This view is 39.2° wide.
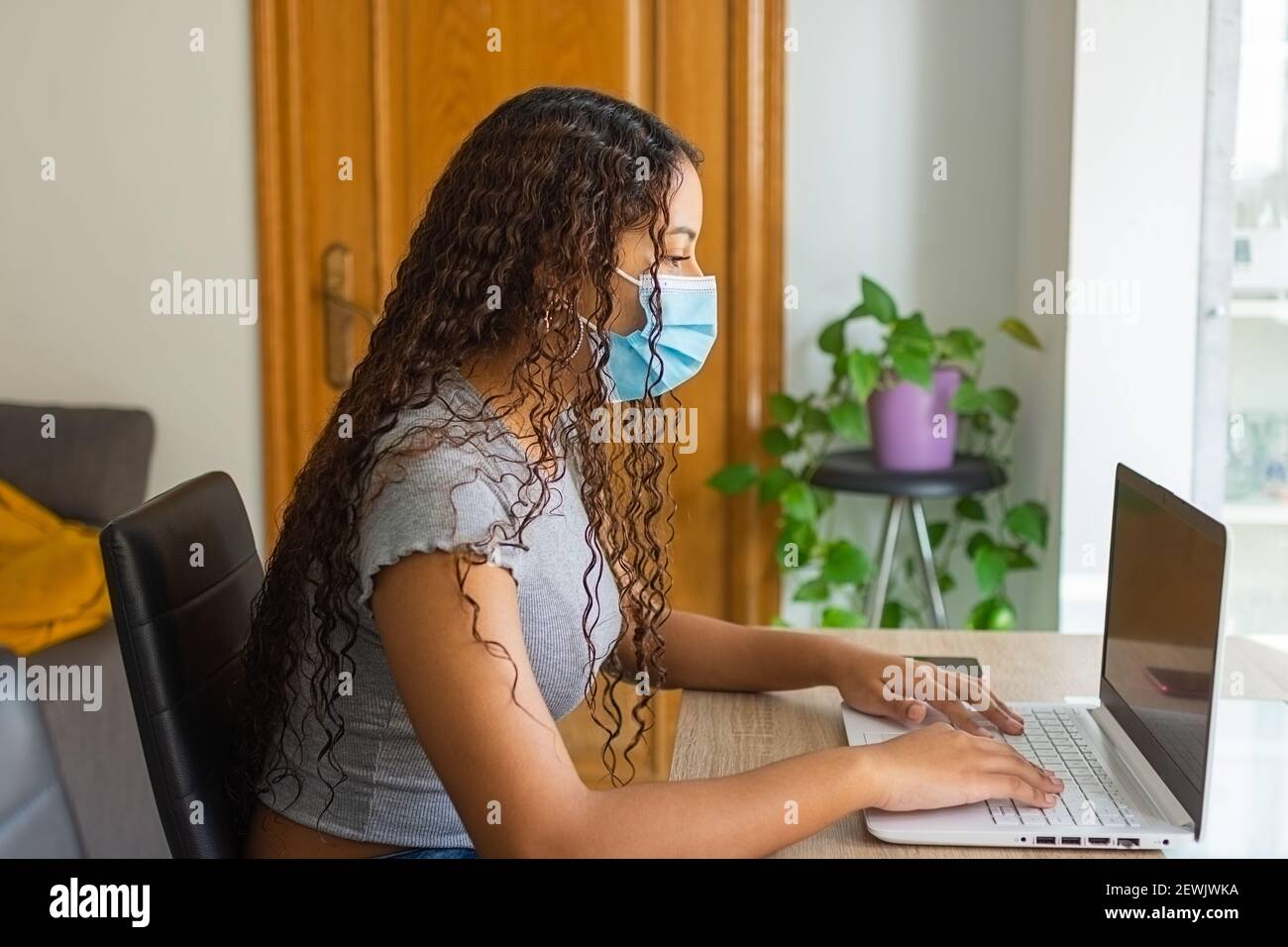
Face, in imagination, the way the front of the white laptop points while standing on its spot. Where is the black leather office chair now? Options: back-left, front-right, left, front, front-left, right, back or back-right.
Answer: front

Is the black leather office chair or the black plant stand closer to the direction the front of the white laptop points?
the black leather office chair

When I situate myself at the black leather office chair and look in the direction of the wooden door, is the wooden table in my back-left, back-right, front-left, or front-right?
front-right

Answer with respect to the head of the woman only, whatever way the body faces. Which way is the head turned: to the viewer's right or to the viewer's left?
to the viewer's right

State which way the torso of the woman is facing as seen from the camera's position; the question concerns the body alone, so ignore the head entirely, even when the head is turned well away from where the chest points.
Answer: to the viewer's right

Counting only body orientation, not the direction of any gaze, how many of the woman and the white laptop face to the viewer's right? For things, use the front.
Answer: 1

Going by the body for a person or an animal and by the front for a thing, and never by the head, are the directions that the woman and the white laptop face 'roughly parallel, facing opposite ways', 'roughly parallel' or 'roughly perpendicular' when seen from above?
roughly parallel, facing opposite ways

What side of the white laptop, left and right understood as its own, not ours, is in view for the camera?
left

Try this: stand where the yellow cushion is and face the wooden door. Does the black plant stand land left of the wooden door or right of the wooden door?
right

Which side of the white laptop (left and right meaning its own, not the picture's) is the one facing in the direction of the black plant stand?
right

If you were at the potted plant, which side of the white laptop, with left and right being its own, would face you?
right

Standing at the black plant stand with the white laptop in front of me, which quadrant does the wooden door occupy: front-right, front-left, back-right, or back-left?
back-right
